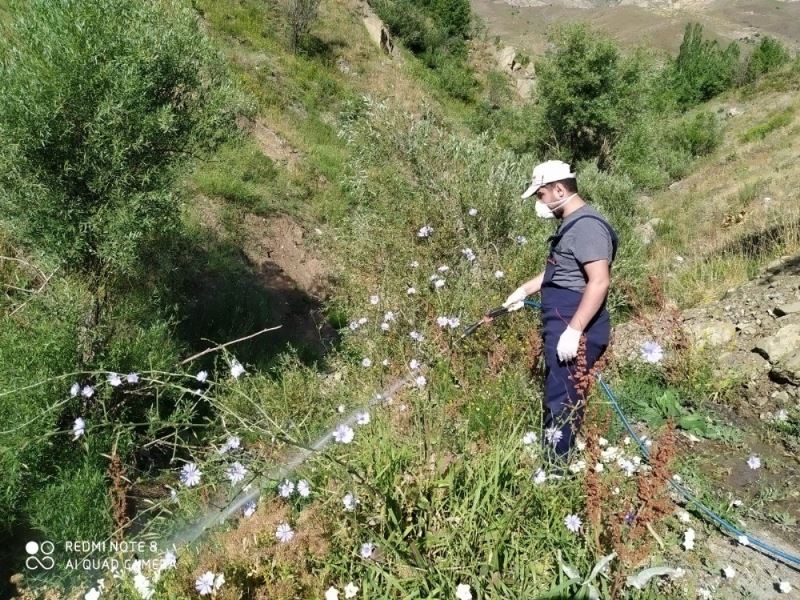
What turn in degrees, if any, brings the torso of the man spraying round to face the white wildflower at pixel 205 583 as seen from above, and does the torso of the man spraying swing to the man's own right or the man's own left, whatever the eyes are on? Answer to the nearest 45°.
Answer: approximately 45° to the man's own left

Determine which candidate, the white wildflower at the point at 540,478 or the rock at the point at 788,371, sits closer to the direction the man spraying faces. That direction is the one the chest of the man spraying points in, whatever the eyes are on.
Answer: the white wildflower

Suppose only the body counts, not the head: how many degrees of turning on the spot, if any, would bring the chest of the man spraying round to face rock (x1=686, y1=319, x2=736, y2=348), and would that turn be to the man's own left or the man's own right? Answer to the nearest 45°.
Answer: approximately 135° to the man's own right

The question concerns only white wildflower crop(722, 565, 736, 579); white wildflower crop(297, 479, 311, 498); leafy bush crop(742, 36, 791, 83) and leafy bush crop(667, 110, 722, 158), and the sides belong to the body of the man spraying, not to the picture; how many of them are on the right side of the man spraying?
2

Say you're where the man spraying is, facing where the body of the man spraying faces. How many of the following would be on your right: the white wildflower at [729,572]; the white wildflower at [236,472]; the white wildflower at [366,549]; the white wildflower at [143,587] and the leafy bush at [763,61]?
1

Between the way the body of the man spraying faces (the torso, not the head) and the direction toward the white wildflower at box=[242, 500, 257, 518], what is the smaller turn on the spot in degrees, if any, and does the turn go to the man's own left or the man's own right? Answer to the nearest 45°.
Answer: approximately 45° to the man's own left

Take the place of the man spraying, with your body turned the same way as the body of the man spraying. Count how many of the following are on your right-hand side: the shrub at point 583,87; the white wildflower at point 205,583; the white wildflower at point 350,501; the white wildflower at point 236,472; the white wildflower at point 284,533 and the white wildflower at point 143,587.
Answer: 1

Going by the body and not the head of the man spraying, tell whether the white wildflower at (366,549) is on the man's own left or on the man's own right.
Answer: on the man's own left

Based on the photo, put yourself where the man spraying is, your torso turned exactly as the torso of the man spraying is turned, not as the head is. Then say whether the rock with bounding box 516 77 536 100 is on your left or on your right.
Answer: on your right

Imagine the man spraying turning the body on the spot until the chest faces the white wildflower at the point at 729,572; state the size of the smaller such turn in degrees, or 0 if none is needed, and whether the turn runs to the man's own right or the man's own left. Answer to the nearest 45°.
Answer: approximately 135° to the man's own left

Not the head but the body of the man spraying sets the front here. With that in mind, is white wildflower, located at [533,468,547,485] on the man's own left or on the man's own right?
on the man's own left

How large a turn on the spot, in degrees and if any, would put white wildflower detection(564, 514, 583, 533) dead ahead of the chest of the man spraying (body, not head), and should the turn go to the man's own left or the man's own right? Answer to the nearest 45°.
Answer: approximately 90° to the man's own left

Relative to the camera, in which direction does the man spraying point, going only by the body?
to the viewer's left

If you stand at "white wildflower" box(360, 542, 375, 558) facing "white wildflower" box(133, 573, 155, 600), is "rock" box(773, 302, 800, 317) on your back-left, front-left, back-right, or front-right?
back-right

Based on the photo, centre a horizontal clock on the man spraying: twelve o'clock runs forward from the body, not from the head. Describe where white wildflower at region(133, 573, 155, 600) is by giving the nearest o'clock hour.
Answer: The white wildflower is roughly at 10 o'clock from the man spraying.

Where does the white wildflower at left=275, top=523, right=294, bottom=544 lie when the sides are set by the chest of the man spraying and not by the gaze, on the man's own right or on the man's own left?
on the man's own left

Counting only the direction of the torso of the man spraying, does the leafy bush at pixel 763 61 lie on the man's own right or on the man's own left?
on the man's own right

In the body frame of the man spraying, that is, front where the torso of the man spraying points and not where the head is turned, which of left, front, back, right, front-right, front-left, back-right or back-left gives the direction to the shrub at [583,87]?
right

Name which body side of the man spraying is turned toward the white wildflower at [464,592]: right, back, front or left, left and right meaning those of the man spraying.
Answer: left
